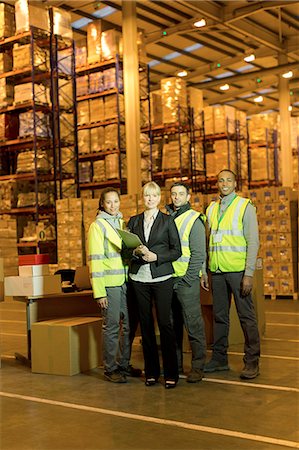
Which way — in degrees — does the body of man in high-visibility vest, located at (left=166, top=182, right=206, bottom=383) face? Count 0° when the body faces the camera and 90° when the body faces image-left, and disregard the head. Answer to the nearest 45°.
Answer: approximately 45°

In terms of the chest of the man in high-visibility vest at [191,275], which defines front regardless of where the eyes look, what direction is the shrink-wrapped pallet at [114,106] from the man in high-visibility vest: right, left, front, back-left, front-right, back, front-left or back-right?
back-right

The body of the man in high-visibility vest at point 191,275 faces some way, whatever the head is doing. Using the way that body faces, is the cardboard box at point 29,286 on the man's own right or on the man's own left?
on the man's own right

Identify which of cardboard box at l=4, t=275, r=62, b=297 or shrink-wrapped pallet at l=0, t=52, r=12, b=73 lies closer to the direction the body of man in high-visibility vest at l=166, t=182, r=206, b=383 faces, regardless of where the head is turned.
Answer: the cardboard box

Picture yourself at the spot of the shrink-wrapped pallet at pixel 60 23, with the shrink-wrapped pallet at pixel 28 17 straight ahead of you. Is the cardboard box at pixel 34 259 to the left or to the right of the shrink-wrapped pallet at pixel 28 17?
left

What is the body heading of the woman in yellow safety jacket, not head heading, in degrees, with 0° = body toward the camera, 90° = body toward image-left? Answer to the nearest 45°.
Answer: approximately 315°

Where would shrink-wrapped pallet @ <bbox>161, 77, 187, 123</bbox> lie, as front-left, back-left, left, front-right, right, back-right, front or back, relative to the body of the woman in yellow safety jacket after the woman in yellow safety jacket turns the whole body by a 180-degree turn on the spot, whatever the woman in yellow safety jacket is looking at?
front-right

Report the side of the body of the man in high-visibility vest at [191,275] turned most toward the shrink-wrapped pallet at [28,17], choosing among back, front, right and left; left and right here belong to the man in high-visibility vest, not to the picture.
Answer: right

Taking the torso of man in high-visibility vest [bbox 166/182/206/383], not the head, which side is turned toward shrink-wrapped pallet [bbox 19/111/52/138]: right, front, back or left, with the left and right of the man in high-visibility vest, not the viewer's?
right

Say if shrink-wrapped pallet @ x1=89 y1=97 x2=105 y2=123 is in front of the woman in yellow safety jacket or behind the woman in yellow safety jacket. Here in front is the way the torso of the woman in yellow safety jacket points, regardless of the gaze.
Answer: behind

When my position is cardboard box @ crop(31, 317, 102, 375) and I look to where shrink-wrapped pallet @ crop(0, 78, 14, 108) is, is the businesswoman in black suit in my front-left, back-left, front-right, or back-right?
back-right
